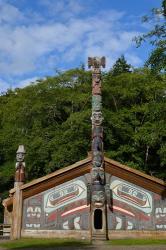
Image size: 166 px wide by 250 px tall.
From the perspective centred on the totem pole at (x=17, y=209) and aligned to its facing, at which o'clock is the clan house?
The clan house is roughly at 9 o'clock from the totem pole.

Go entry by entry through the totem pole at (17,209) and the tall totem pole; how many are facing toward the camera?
2

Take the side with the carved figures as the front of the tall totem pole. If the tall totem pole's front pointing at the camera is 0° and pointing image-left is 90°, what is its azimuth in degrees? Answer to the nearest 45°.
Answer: approximately 0°

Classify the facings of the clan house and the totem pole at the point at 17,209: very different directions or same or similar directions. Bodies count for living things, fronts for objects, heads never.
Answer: same or similar directions

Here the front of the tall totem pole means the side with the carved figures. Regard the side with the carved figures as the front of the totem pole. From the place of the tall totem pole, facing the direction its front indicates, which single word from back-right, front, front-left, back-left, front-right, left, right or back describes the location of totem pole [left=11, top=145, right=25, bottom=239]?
right

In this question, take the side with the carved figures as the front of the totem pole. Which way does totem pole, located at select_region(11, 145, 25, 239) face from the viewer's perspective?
toward the camera

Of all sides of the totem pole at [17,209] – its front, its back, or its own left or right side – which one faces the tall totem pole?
left

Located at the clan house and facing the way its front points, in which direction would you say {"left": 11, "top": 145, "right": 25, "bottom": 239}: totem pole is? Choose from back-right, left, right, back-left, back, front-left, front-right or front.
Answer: right

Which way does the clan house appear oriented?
toward the camera

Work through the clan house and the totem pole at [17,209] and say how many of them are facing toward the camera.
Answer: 2
